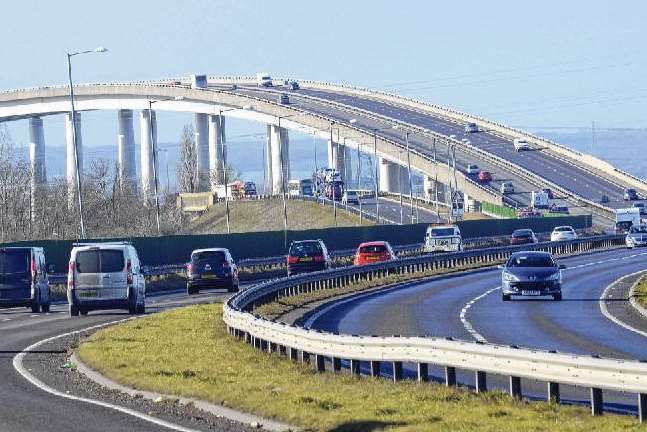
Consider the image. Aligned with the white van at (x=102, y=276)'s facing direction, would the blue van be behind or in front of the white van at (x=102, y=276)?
in front

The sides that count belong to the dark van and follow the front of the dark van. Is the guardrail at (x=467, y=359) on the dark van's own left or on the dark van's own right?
on the dark van's own right

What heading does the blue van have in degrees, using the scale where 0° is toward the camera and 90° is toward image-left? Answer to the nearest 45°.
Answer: approximately 225°

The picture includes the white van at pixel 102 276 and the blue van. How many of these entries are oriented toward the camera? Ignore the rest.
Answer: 0

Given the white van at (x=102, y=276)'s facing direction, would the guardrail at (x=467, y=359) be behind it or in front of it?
behind

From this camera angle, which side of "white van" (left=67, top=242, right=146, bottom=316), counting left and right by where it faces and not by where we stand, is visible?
back
